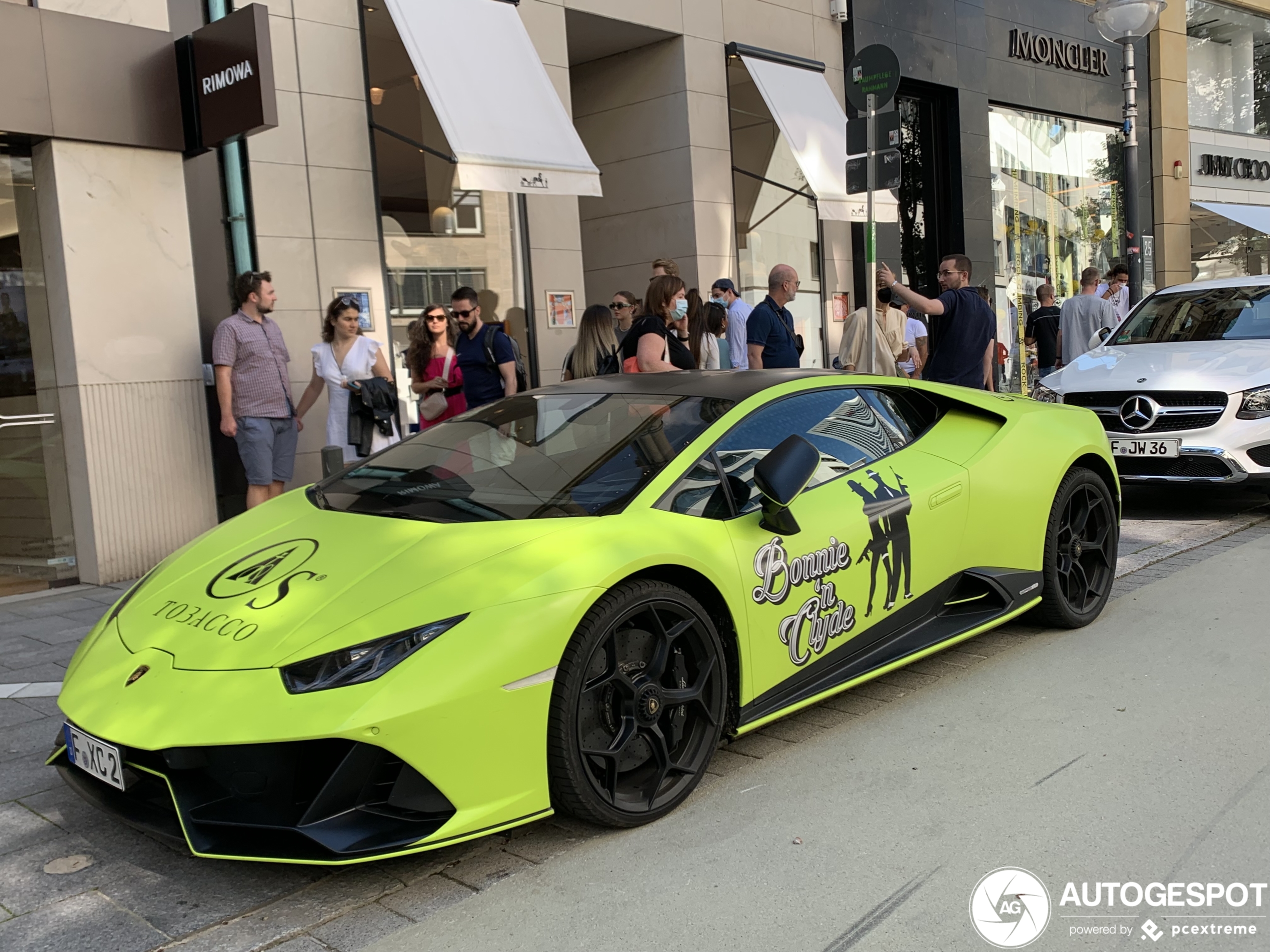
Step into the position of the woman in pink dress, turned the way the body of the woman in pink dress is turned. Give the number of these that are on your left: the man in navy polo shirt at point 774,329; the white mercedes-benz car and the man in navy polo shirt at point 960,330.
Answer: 3

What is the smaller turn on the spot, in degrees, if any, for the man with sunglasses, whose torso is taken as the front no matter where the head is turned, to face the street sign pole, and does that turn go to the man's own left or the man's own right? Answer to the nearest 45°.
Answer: approximately 135° to the man's own left

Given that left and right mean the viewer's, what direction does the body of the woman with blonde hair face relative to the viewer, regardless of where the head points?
facing away from the viewer

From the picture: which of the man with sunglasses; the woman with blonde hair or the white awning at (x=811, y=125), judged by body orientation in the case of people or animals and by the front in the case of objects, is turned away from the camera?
the woman with blonde hair

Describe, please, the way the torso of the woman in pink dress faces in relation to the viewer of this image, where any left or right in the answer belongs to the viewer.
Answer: facing the viewer

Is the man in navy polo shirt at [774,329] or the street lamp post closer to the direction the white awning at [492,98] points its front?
the man in navy polo shirt

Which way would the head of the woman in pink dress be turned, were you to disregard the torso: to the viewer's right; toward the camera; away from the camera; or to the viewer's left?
toward the camera

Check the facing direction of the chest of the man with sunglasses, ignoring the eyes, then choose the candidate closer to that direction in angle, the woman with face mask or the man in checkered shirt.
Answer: the man in checkered shirt

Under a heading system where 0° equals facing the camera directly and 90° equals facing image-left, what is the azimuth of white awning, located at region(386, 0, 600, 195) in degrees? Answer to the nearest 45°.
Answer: approximately 315°

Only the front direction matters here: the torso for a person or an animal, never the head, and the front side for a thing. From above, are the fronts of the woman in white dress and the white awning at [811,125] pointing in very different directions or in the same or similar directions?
same or similar directions

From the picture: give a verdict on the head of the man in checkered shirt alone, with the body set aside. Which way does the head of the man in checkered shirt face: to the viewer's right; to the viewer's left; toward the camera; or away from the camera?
to the viewer's right

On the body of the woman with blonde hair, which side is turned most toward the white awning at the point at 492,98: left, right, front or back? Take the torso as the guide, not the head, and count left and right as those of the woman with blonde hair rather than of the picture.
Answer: front

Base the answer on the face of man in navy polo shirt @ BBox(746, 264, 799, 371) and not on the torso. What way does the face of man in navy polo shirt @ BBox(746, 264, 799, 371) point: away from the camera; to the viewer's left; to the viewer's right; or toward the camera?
to the viewer's right
